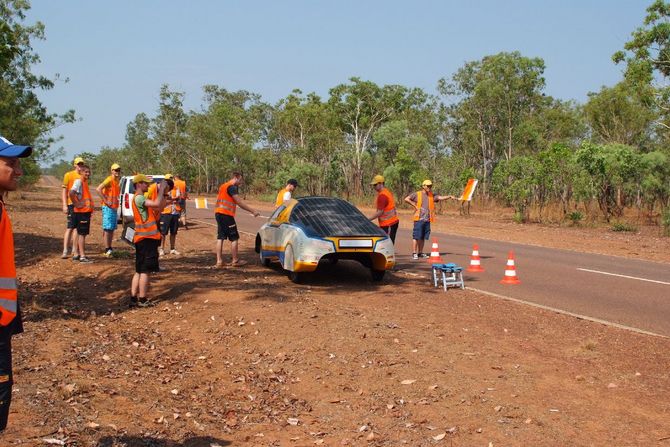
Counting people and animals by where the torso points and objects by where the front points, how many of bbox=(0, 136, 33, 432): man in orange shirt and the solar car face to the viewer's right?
1

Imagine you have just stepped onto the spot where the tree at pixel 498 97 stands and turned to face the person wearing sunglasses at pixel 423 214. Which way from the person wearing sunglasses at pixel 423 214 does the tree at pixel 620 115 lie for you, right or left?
left

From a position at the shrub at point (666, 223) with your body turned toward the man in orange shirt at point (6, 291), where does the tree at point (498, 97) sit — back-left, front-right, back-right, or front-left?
back-right

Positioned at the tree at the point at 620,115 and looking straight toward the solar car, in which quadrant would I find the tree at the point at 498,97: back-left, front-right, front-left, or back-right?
back-right

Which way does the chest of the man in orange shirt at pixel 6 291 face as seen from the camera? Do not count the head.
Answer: to the viewer's right

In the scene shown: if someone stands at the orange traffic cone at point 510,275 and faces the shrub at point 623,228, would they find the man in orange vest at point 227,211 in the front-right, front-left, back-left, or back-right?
back-left
